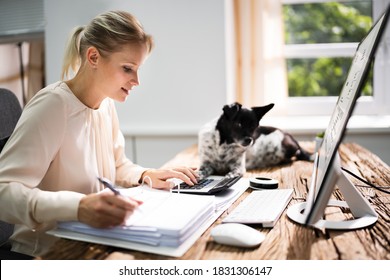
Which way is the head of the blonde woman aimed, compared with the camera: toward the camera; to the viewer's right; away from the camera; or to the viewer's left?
to the viewer's right

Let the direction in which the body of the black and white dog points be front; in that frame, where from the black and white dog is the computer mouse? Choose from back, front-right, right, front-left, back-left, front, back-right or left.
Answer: front-left

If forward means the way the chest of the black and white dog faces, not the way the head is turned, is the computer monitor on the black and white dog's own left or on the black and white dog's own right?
on the black and white dog's own left

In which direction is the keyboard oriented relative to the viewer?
to the viewer's left

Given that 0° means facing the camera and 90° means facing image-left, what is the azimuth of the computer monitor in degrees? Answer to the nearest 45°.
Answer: approximately 90°

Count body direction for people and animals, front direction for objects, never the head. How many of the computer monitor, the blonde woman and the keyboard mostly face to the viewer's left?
2

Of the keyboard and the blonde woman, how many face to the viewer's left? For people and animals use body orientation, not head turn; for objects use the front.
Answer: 1

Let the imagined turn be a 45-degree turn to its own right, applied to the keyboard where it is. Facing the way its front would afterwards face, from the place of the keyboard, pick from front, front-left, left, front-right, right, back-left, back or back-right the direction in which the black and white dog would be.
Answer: front-right

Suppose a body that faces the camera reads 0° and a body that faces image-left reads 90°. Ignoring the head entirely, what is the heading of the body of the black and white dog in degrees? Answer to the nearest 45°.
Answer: approximately 45°
